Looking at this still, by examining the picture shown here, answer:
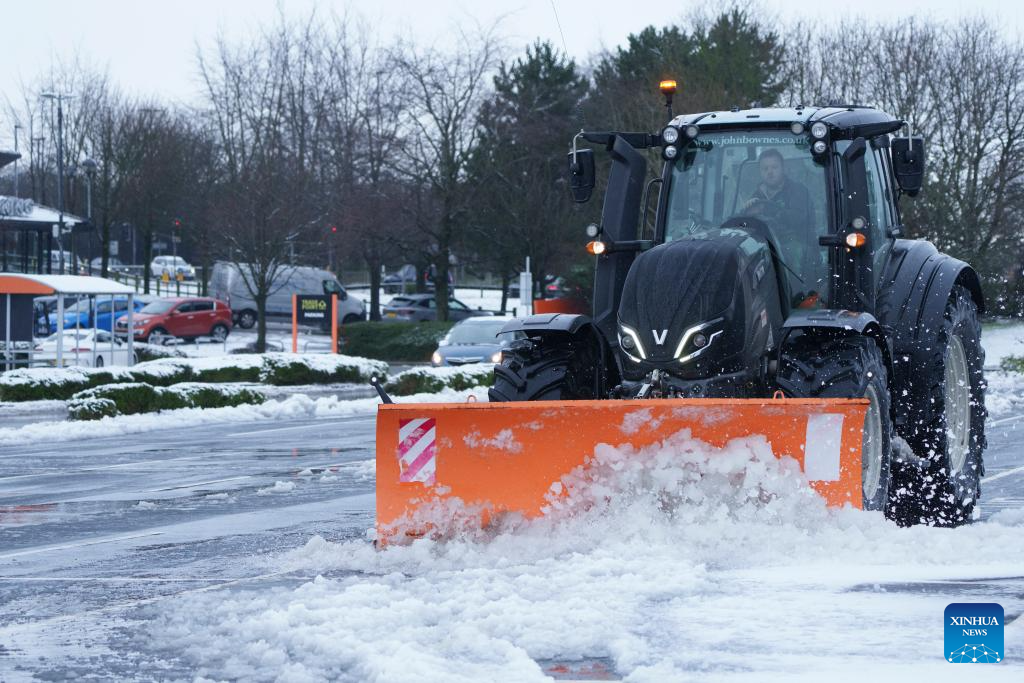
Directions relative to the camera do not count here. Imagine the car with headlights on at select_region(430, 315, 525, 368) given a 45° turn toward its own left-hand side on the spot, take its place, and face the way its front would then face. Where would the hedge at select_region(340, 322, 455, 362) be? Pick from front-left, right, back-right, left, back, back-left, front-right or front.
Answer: back

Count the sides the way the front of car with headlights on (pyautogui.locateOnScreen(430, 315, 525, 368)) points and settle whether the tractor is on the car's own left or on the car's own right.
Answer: on the car's own left

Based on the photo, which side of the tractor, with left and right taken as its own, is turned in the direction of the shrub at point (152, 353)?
right

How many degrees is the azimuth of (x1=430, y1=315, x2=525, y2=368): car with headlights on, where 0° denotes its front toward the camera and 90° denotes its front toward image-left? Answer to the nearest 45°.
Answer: approximately 45°

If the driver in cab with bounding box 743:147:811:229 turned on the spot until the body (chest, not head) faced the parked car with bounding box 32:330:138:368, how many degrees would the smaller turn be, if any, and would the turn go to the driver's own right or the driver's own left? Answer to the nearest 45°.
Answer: approximately 90° to the driver's own right

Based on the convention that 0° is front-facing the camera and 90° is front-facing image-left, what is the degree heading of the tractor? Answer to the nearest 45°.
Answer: approximately 45°

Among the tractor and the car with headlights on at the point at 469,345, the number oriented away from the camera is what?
0

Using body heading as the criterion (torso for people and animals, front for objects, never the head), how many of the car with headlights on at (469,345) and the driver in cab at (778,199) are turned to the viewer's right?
0

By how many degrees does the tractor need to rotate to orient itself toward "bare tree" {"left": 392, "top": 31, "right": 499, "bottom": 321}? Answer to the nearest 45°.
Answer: approximately 135° to its right

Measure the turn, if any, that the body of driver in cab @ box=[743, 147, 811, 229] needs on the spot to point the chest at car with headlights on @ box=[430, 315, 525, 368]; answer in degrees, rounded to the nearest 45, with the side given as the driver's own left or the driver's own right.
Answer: approximately 135° to the driver's own right

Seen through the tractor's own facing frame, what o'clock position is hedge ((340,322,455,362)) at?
The hedge is roughly at 4 o'clock from the tractor.

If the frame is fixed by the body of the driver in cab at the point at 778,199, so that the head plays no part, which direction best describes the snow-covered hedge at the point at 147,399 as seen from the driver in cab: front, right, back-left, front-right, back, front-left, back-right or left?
right

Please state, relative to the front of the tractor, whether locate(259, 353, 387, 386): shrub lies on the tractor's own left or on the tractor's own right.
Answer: on the tractor's own right
